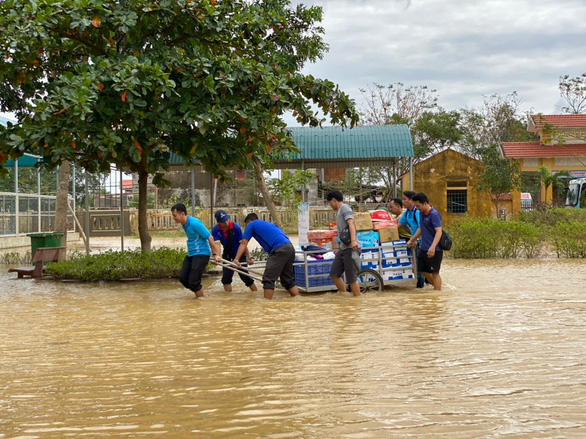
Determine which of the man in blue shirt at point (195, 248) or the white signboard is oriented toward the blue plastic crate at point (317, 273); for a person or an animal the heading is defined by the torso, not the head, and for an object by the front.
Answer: the white signboard

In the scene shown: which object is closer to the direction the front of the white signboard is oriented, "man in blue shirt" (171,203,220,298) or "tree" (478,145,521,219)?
the man in blue shirt

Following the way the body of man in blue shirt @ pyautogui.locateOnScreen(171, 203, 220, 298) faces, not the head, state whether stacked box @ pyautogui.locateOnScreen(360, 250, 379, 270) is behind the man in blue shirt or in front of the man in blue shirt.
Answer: behind

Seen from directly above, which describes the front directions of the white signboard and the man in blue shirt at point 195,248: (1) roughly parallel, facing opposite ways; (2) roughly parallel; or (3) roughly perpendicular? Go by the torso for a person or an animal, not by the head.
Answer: roughly perpendicular

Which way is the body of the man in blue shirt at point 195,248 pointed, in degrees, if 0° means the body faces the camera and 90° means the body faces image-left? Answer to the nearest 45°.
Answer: approximately 90°

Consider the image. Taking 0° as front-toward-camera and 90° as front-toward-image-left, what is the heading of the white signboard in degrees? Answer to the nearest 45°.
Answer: approximately 0°

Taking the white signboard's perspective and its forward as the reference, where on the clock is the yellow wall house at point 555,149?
The yellow wall house is roughly at 7 o'clock from the white signboard.

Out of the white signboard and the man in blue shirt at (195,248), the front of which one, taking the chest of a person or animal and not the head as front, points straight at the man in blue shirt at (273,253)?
the white signboard

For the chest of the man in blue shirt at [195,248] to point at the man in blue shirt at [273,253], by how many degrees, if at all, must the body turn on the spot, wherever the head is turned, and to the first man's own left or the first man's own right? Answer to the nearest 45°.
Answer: approximately 180°

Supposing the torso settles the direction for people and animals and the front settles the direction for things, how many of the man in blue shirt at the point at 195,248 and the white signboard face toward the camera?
1
